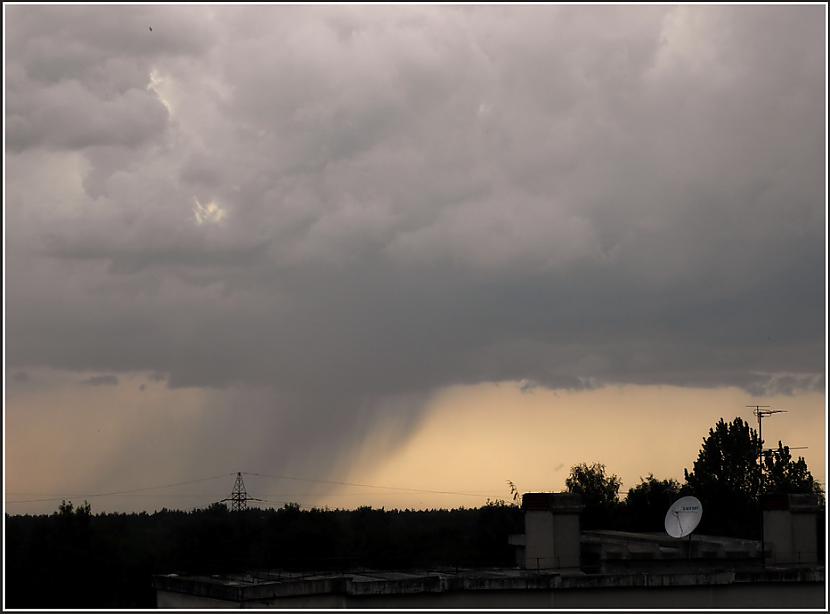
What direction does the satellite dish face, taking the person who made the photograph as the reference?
facing the viewer and to the left of the viewer

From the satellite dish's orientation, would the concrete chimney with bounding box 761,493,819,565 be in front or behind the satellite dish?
behind
